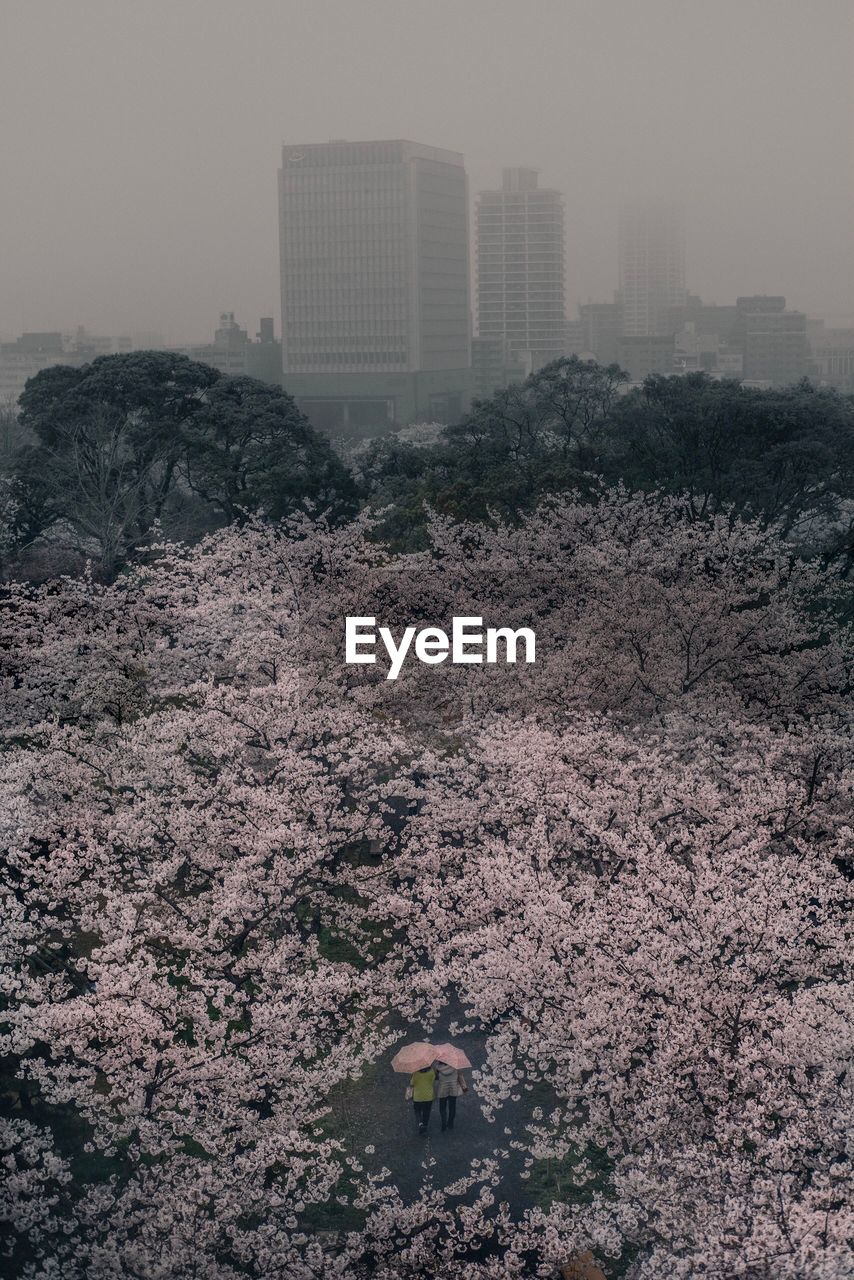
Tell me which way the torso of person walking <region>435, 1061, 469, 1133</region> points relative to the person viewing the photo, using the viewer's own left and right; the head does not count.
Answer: facing away from the viewer
